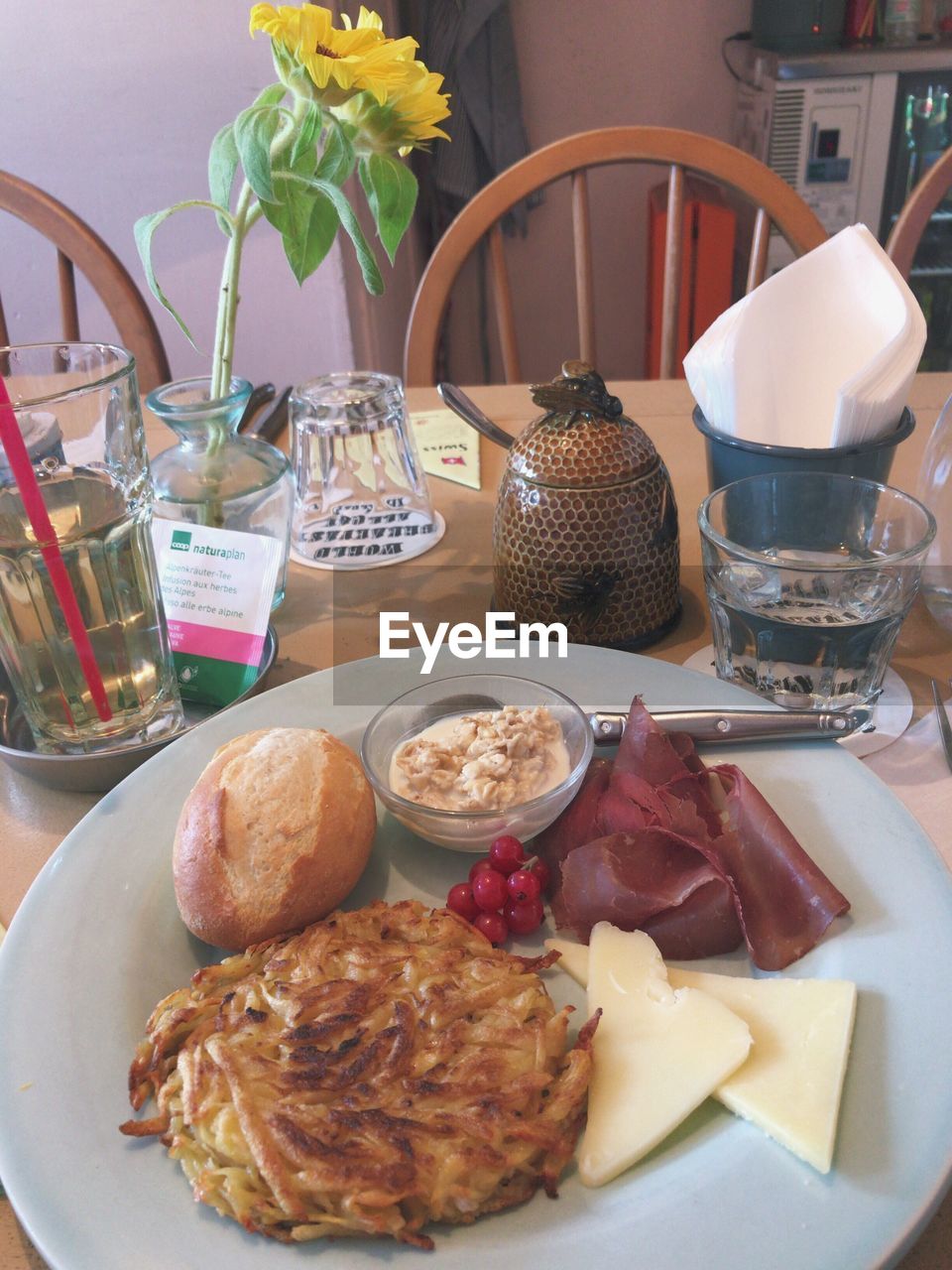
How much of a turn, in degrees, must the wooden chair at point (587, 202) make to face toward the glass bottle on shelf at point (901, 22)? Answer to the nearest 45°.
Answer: approximately 135° to its left

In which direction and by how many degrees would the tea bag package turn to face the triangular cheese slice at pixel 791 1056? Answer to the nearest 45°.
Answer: approximately 45° to its left

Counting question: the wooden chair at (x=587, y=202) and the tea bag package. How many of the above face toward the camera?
2

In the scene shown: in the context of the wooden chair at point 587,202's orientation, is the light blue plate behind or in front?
in front

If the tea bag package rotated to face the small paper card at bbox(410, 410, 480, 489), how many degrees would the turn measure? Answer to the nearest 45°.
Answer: approximately 135° to its left

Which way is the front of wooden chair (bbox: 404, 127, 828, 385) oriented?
toward the camera

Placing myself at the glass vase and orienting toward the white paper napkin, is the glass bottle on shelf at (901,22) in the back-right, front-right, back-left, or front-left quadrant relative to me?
front-left

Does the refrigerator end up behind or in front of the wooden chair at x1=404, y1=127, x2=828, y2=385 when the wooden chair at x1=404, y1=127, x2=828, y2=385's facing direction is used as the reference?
behind

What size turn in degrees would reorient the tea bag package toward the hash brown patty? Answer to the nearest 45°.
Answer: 0° — it already faces it

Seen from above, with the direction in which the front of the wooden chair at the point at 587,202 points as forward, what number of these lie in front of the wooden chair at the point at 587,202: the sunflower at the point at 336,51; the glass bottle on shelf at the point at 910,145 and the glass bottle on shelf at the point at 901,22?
1

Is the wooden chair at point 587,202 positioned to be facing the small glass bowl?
yes

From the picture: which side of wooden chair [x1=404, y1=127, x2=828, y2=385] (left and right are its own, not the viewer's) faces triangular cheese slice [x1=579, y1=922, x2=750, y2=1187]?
front
